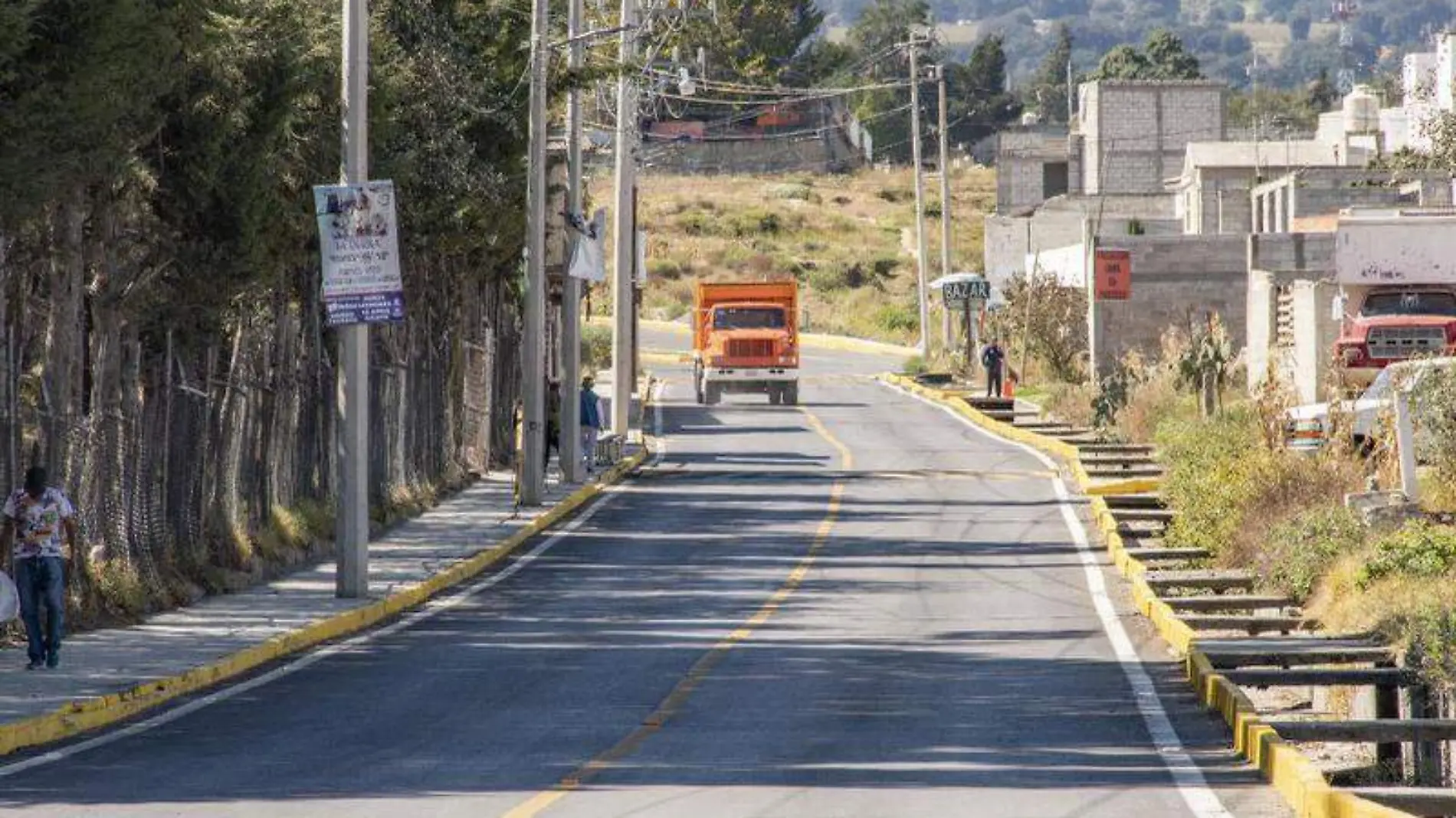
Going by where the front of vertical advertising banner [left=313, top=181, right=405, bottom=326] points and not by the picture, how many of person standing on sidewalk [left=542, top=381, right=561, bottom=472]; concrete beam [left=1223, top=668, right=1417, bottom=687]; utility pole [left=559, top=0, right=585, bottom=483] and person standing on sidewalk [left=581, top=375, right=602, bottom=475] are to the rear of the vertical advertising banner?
3

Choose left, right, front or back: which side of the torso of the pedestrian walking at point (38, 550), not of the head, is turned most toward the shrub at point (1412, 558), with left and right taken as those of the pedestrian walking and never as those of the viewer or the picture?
left

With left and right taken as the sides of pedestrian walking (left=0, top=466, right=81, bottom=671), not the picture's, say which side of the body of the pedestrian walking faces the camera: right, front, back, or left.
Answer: front

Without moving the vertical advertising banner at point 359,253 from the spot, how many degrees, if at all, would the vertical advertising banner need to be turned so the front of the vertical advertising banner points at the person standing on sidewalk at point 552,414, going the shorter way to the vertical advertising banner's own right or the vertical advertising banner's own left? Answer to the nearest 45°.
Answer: approximately 180°

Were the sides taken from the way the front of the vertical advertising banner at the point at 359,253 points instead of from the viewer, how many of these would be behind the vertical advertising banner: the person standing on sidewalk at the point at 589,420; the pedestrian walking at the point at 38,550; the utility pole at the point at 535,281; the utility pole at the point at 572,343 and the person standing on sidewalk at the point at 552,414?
4

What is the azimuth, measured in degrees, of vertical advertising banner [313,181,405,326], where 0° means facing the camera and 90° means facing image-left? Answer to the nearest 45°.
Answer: approximately 0°

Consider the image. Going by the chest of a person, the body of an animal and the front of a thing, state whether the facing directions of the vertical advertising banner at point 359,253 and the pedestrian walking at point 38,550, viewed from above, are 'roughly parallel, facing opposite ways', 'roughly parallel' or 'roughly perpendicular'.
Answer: roughly parallel

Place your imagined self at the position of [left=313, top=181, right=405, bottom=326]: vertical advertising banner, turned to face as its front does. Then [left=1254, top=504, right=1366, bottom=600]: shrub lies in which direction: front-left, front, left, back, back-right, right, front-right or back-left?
left

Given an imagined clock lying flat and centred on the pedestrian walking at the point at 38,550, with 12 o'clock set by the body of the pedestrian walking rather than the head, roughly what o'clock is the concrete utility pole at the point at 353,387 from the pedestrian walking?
The concrete utility pole is roughly at 7 o'clock from the pedestrian walking.

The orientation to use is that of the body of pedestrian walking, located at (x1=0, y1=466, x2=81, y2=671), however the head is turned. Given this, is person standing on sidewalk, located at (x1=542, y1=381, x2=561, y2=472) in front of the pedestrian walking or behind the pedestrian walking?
behind

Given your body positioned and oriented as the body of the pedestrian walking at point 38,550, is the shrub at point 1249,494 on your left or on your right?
on your left

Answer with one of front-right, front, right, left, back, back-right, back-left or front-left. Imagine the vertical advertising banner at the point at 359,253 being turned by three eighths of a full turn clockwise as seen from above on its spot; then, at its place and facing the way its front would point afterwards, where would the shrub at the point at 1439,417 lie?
back-right

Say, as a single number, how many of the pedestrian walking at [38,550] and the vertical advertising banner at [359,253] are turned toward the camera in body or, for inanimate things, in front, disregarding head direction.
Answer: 2

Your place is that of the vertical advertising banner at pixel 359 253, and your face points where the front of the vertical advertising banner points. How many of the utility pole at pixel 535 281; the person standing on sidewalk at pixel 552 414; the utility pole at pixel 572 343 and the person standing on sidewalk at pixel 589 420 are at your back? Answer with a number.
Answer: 4

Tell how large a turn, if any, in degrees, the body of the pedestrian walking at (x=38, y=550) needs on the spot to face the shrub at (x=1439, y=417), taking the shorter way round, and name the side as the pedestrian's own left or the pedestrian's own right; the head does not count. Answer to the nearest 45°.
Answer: approximately 90° to the pedestrian's own left
